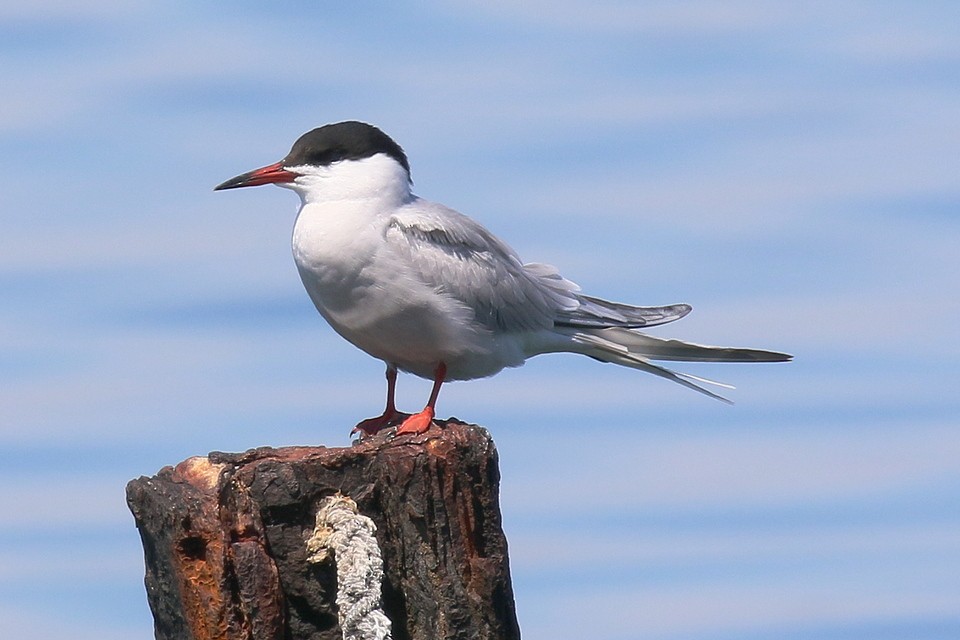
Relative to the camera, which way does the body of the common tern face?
to the viewer's left
